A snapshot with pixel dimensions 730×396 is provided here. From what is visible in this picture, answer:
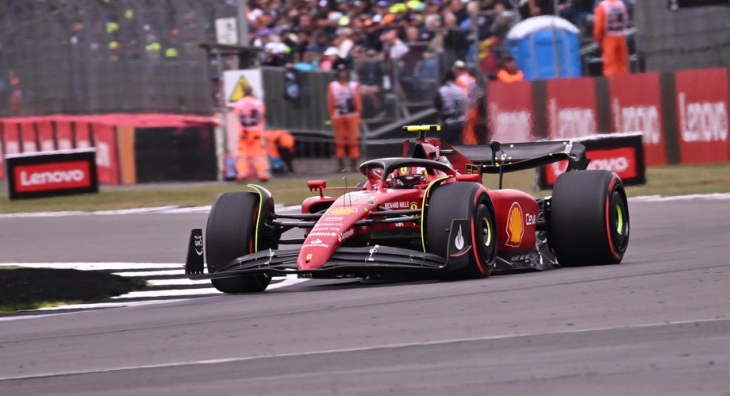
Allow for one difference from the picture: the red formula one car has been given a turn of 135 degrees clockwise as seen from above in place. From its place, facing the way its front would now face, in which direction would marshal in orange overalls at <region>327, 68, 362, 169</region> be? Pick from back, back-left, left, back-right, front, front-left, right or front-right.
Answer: front

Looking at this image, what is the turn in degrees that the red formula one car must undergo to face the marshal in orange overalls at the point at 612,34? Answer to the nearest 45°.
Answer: approximately 135° to its right

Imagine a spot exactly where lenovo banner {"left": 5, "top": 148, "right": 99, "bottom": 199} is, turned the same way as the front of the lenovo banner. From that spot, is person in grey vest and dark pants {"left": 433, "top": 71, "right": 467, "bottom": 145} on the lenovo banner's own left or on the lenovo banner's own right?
on the lenovo banner's own left

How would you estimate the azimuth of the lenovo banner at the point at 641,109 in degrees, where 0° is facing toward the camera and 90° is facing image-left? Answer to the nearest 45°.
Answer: approximately 0°

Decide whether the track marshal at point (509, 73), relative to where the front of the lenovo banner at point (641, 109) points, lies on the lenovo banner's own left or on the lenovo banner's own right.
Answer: on the lenovo banner's own right

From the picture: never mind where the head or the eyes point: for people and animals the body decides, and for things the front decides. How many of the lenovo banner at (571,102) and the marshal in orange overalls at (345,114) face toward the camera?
2

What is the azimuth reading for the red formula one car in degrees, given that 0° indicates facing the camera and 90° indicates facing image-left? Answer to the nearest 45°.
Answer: approximately 45°
